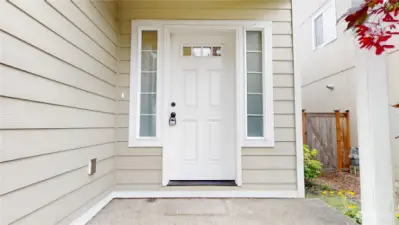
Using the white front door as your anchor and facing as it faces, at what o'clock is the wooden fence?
The wooden fence is roughly at 8 o'clock from the white front door.

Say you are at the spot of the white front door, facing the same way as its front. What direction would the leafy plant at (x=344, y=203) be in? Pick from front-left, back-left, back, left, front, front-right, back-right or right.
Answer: left

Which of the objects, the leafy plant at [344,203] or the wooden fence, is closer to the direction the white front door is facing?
the leafy plant

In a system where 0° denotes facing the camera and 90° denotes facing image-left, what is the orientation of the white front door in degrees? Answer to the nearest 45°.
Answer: approximately 0°
